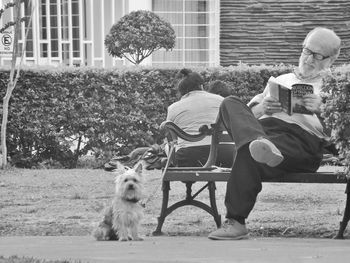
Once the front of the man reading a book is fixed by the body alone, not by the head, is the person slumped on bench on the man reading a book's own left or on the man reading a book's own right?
on the man reading a book's own right

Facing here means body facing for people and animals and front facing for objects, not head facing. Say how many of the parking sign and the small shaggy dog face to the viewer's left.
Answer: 0

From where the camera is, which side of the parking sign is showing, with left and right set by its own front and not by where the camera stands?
front

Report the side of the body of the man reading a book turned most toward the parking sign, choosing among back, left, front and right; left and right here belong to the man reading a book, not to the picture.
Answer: right

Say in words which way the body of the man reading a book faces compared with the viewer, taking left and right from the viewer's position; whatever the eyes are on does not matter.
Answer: facing the viewer and to the left of the viewer

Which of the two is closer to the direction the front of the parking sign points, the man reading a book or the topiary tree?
the man reading a book

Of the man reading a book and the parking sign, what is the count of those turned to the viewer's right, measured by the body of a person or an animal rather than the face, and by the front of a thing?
0

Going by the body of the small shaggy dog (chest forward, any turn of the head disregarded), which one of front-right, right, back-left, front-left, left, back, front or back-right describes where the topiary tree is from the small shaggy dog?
back-left

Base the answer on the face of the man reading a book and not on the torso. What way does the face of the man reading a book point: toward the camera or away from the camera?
toward the camera

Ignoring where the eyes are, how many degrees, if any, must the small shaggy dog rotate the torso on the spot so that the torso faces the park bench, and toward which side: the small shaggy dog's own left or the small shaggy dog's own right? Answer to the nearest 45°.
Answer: approximately 45° to the small shaggy dog's own left

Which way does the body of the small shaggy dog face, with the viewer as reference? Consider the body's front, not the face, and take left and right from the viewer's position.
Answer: facing the viewer and to the right of the viewer
